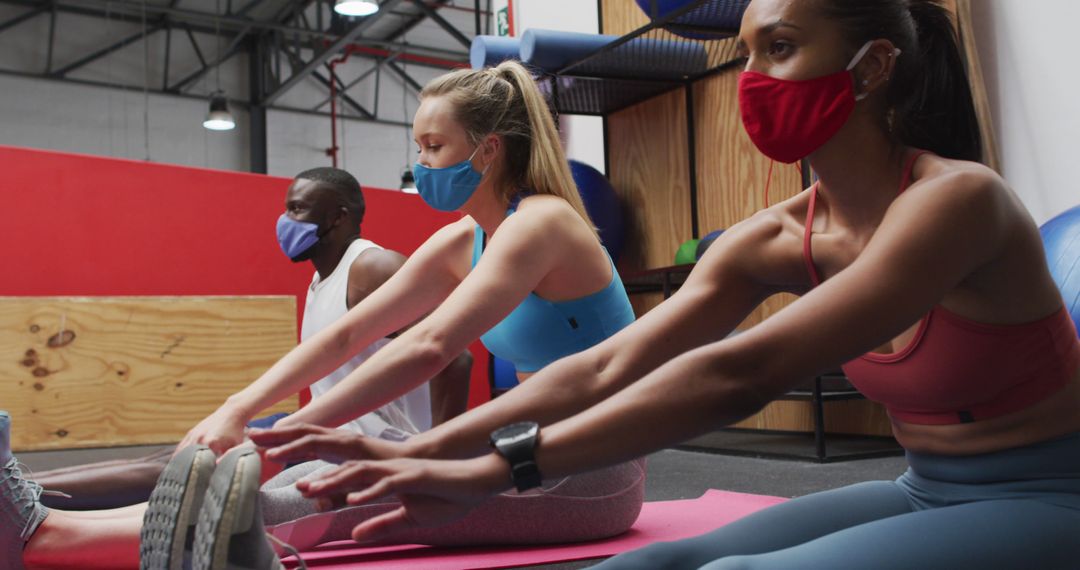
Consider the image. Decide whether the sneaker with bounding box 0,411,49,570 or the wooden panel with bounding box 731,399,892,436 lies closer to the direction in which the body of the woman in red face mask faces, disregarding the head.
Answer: the sneaker

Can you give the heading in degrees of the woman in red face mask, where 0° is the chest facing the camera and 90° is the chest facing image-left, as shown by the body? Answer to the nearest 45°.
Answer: approximately 45°

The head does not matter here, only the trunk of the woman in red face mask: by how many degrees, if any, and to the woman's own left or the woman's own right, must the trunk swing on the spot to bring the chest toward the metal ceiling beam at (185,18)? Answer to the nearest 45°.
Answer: approximately 90° to the woman's own right

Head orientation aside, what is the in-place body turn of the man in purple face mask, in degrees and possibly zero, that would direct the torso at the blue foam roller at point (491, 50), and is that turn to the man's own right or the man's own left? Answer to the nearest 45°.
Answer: approximately 135° to the man's own right

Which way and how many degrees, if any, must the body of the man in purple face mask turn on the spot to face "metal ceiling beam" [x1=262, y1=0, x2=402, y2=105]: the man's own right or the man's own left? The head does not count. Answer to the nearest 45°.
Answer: approximately 90° to the man's own right

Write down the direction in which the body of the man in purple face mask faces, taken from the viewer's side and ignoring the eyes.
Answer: to the viewer's left
